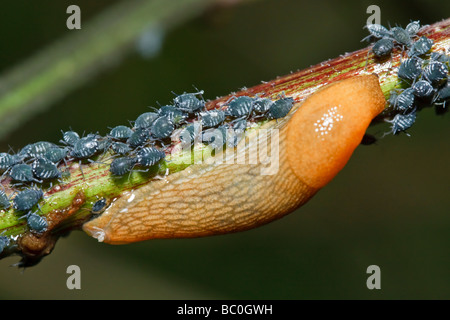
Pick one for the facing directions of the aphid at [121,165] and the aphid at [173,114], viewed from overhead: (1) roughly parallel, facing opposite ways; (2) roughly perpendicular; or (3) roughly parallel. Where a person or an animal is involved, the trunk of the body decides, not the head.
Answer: roughly parallel

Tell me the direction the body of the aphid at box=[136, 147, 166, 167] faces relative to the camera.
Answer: to the viewer's right

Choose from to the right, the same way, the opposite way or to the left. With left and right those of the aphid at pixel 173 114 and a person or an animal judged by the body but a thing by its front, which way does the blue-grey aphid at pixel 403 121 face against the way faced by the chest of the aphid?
the same way

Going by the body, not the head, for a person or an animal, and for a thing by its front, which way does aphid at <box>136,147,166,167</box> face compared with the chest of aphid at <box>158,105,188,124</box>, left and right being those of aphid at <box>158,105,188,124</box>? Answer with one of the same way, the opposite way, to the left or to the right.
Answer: the same way

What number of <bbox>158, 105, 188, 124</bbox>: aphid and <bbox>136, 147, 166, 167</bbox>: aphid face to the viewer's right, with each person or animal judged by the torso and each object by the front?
2
